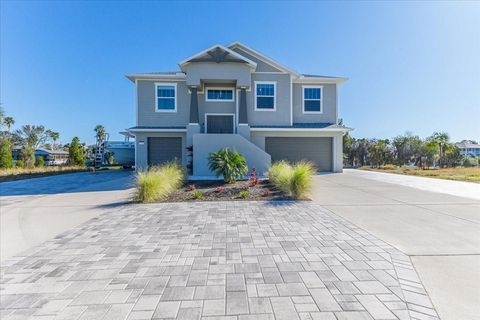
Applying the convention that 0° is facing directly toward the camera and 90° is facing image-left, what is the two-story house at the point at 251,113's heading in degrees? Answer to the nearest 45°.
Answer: approximately 0°

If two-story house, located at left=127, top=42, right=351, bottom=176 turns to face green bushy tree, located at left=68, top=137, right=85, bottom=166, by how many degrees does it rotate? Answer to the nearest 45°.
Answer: approximately 135° to its right

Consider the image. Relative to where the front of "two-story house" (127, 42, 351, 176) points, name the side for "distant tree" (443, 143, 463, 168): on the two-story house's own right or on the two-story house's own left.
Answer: on the two-story house's own left

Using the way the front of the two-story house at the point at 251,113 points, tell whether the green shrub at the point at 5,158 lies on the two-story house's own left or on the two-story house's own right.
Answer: on the two-story house's own right

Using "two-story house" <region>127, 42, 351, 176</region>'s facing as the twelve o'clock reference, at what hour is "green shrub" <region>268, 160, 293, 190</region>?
The green shrub is roughly at 12 o'clock from the two-story house.

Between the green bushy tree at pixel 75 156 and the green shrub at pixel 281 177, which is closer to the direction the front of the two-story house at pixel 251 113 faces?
the green shrub

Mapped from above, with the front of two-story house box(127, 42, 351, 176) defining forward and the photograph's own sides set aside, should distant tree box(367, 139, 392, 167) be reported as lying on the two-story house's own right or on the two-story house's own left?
on the two-story house's own left

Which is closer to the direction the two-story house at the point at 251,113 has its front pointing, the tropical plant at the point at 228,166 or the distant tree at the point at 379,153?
the tropical plant

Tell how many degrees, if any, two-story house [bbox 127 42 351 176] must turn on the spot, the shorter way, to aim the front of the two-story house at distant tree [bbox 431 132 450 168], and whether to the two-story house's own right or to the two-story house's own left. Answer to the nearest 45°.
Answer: approximately 135° to the two-story house's own left

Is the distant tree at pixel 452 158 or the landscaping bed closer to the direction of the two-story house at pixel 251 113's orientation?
the landscaping bed
